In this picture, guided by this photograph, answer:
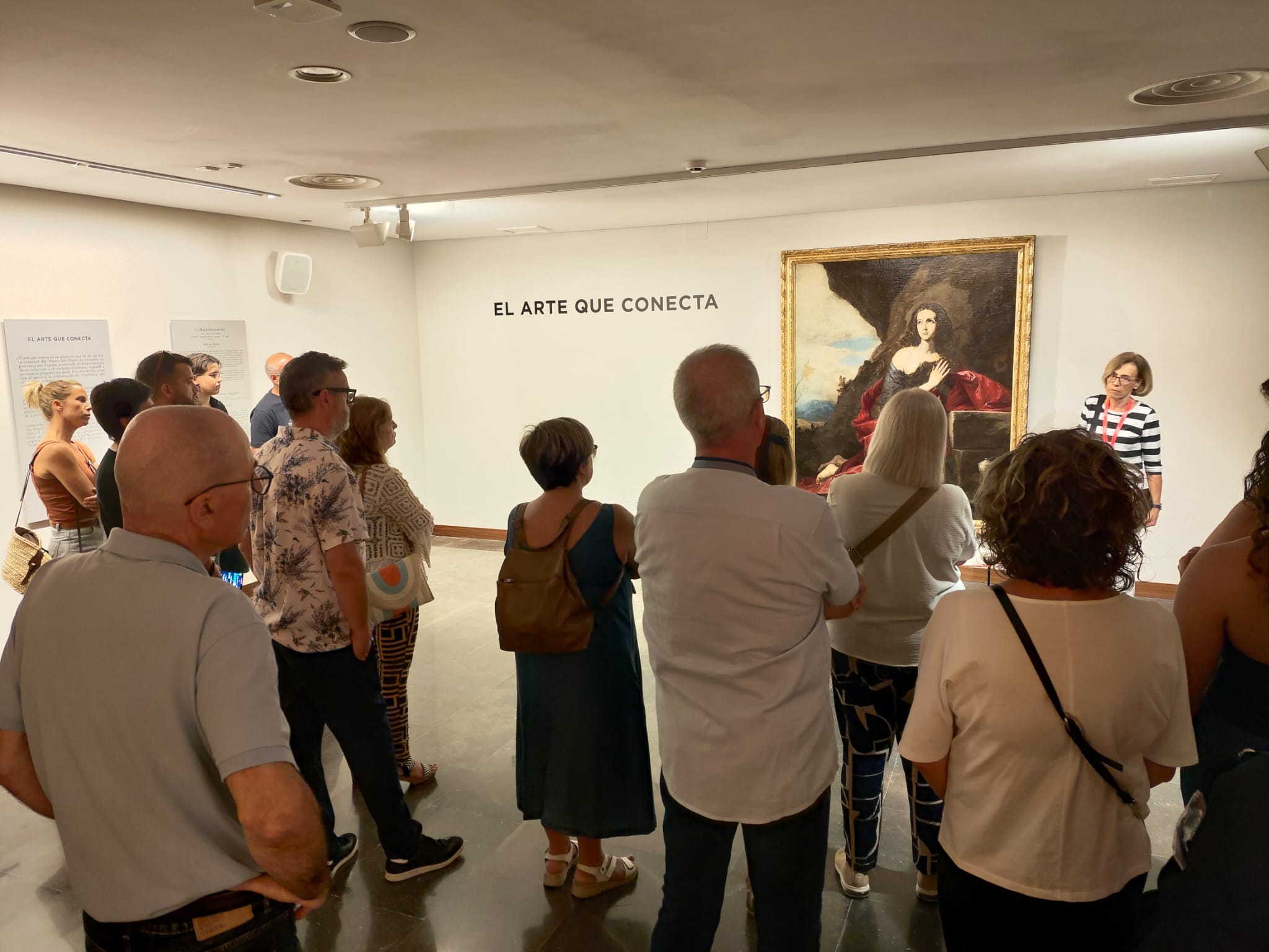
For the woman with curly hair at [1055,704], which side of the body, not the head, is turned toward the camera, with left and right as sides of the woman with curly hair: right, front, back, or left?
back

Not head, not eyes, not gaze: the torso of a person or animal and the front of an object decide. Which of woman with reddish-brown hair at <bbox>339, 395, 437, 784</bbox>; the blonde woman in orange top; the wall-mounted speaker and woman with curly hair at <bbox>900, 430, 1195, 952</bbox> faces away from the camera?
the woman with curly hair

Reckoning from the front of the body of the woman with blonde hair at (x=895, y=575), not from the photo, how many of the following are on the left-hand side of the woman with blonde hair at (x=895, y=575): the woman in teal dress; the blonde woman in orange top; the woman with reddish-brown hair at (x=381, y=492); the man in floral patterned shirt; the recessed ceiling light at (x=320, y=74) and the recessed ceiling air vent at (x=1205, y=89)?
5

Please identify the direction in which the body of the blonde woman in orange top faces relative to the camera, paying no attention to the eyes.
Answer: to the viewer's right

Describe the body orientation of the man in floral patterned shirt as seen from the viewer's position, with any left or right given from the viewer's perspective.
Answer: facing away from the viewer and to the right of the viewer

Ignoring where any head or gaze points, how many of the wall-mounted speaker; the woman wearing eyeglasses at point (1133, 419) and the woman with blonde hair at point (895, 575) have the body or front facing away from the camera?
1

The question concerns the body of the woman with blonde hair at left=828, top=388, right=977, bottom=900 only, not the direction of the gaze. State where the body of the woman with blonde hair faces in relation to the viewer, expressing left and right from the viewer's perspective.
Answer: facing away from the viewer

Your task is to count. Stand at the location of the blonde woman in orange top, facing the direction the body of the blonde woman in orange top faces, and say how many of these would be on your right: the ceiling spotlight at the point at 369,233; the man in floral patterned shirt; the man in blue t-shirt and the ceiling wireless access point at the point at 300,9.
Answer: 2

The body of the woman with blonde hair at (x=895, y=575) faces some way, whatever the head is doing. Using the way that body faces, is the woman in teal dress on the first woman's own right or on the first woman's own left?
on the first woman's own left

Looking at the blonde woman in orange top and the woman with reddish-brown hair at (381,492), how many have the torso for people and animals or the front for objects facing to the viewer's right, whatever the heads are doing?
2

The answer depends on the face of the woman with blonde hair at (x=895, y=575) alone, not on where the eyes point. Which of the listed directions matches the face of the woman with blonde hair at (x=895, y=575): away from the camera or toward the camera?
away from the camera

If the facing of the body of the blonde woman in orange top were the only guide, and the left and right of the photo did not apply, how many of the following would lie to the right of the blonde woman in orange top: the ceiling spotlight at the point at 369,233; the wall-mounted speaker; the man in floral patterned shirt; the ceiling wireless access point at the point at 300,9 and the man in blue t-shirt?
2

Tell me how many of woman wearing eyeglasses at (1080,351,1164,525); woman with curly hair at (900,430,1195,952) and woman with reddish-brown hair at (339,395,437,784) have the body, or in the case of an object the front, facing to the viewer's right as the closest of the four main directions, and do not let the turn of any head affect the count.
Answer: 1

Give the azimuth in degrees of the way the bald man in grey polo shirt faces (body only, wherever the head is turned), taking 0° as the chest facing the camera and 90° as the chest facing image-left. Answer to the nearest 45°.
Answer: approximately 225°

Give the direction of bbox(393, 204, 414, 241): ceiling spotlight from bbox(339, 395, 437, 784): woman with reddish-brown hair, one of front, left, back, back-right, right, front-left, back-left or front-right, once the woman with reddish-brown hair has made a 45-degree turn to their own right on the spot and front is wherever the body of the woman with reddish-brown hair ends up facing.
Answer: back-left

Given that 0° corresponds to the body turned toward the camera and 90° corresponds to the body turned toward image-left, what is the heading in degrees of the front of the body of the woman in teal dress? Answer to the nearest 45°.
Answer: approximately 225°
